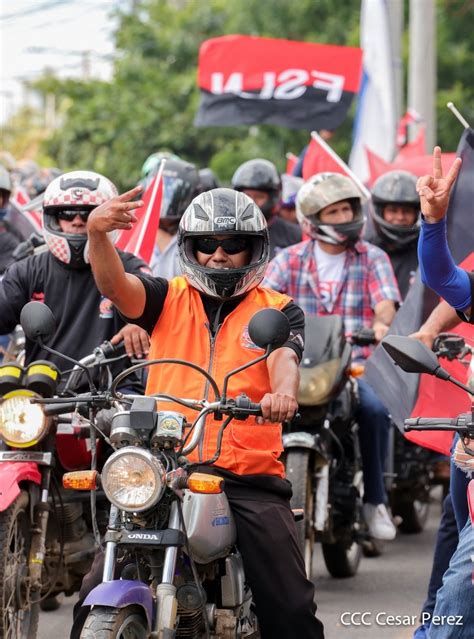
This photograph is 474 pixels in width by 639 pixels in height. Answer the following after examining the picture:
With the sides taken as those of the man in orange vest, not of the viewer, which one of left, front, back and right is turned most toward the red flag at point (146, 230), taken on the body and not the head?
back

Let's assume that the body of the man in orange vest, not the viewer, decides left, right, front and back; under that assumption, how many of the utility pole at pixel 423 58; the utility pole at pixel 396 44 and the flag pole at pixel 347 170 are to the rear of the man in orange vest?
3

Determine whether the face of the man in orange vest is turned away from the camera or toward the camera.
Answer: toward the camera

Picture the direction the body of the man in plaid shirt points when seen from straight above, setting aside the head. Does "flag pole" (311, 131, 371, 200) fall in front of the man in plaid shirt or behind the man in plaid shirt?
behind

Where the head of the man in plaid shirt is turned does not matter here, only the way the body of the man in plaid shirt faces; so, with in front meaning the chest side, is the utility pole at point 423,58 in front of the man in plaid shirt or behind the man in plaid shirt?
behind

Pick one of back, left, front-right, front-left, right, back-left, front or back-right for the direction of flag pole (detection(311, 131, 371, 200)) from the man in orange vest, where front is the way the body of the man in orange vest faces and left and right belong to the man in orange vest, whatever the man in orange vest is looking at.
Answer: back

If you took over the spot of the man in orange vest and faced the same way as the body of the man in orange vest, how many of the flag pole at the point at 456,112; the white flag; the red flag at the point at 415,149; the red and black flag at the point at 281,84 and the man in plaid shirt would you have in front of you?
0

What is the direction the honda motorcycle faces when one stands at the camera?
facing the viewer and to the left of the viewer

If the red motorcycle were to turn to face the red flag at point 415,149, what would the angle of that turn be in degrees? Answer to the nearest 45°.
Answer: approximately 180°

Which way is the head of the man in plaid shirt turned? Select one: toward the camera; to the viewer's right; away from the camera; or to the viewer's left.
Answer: toward the camera

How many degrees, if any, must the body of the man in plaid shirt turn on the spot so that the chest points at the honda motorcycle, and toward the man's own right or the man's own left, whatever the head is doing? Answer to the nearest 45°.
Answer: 0° — they already face it

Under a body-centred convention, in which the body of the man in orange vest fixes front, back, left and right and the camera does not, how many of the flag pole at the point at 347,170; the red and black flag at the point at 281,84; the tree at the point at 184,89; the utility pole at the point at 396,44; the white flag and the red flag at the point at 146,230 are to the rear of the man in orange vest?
6

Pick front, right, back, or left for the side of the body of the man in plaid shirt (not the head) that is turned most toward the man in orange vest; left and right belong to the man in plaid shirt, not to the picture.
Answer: front

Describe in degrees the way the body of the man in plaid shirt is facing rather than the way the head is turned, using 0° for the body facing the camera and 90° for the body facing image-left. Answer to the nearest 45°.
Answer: approximately 0°

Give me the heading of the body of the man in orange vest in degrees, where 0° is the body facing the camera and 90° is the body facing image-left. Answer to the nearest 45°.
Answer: approximately 0°

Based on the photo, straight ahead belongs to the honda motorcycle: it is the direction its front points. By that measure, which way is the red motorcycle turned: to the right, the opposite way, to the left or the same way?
the same way

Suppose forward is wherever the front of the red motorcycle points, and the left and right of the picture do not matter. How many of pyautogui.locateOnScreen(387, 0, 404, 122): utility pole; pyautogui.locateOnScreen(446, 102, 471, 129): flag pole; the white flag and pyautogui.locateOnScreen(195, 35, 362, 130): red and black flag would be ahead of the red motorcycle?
0

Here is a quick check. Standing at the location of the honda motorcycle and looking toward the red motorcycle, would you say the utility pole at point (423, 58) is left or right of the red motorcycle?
right

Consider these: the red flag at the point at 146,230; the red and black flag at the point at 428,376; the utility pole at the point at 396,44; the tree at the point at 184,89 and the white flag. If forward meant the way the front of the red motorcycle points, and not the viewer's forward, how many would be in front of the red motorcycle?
0

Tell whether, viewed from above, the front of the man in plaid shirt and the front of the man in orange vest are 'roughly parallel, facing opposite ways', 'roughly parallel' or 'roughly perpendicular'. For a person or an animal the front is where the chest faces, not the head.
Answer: roughly parallel

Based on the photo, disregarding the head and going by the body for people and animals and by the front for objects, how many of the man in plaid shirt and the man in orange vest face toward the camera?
2
